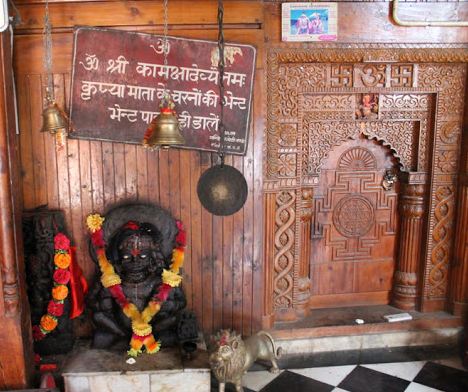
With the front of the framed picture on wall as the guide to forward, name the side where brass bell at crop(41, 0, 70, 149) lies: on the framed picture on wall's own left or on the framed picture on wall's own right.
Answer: on the framed picture on wall's own right

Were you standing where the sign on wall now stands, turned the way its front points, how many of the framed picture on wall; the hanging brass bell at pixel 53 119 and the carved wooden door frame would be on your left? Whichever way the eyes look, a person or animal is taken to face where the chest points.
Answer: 2

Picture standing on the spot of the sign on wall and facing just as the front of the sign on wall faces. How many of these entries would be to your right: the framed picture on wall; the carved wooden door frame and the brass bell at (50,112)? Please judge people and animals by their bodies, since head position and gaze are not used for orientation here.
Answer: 1

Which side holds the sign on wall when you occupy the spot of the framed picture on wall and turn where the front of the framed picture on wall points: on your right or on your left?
on your right

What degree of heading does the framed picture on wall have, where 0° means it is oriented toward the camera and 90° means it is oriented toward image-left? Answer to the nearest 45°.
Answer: approximately 0°

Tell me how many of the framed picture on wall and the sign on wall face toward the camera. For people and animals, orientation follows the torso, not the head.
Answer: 2

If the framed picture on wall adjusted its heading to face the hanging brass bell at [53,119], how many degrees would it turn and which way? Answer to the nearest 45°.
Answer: approximately 45° to its right
